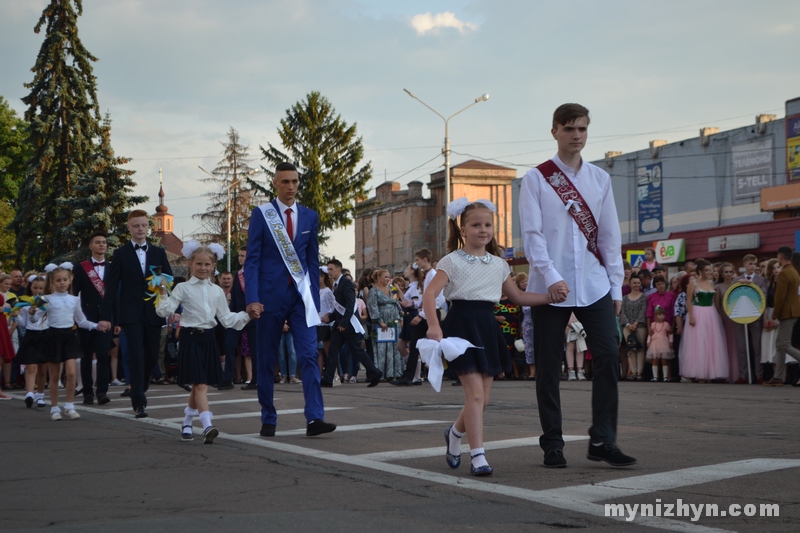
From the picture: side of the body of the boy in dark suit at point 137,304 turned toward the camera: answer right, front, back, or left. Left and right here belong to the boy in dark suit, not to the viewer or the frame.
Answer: front

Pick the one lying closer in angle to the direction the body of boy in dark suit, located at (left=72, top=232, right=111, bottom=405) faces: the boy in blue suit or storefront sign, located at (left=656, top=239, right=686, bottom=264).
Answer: the boy in blue suit

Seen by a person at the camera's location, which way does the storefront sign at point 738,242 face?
facing the viewer and to the left of the viewer

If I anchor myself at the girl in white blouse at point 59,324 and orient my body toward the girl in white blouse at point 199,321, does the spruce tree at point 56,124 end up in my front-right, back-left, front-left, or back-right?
back-left

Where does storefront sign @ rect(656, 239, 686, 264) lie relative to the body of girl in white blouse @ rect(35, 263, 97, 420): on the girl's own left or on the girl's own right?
on the girl's own left

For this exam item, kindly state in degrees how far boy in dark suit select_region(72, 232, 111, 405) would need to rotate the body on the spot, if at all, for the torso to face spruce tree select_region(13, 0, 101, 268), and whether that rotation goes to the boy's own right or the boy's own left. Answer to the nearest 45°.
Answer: approximately 135° to the boy's own left

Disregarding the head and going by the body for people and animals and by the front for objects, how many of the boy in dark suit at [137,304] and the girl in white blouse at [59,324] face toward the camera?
2

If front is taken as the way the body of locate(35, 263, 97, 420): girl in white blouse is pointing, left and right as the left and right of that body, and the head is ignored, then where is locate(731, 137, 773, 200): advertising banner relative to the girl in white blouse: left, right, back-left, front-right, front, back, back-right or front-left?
back-left
